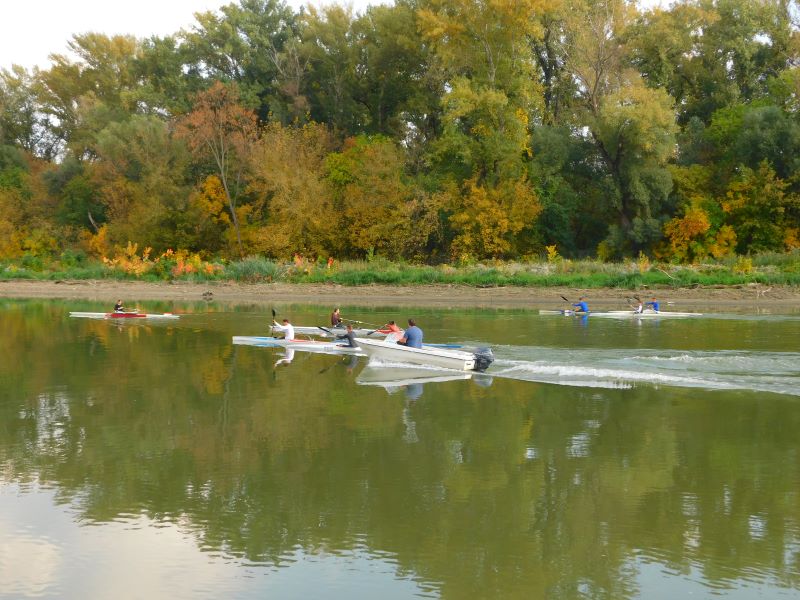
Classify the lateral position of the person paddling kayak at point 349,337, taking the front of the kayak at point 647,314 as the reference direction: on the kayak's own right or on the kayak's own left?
on the kayak's own left

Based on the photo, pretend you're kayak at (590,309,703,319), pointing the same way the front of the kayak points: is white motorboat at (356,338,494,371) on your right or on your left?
on your left

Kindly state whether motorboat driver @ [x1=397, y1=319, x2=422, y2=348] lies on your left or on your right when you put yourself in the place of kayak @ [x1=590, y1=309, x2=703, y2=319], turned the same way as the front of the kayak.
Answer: on your left

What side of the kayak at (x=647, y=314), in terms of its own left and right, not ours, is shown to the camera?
left
